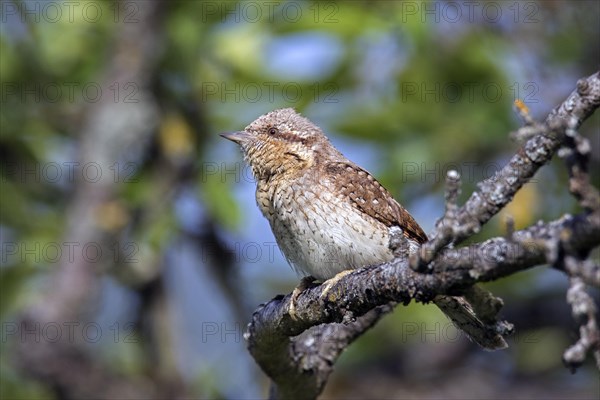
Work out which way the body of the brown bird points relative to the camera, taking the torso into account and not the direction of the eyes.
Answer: to the viewer's left
